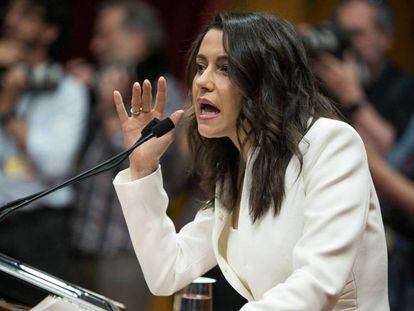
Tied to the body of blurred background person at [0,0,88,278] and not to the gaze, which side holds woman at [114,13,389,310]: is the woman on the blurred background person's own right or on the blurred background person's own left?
on the blurred background person's own left

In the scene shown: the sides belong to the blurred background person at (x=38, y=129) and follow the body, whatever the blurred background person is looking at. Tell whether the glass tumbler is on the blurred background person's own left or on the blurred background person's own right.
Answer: on the blurred background person's own left

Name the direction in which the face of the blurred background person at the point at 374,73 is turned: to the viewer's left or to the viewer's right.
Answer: to the viewer's left

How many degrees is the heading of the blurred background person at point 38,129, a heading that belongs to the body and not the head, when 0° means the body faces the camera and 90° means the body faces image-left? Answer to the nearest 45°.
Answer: approximately 45°

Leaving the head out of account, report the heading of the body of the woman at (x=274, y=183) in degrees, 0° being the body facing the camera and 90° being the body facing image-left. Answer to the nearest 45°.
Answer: approximately 45°

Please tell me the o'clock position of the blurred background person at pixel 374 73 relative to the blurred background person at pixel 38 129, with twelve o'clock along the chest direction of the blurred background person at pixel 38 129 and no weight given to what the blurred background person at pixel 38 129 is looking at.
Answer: the blurred background person at pixel 374 73 is roughly at 8 o'clock from the blurred background person at pixel 38 129.

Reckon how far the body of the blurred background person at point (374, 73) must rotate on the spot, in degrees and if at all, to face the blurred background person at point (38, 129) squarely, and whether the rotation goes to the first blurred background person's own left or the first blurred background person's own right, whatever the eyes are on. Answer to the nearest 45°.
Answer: approximately 45° to the first blurred background person's own right
